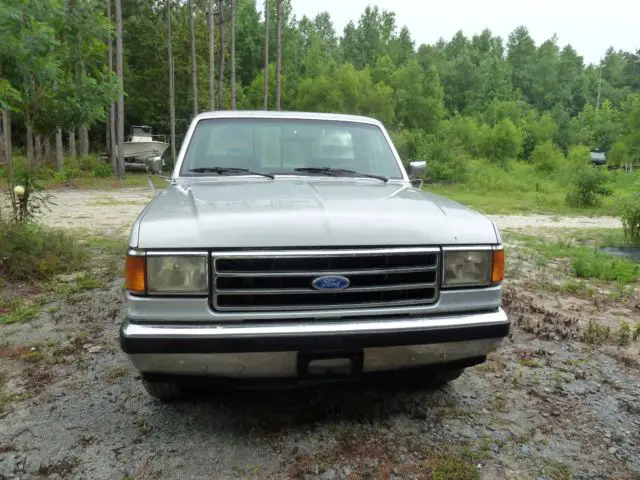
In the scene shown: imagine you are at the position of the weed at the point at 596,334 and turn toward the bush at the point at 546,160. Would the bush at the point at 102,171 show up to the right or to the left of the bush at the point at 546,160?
left

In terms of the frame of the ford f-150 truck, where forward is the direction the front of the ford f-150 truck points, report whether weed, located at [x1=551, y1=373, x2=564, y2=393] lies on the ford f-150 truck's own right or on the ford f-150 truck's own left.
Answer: on the ford f-150 truck's own left

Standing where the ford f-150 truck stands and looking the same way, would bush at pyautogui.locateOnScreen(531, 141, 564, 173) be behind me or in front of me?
behind

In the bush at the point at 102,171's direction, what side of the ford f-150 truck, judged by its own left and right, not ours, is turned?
back

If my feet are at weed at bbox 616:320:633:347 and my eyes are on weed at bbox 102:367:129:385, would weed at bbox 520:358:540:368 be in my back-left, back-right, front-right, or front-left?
front-left

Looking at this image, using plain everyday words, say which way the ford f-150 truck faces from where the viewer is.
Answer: facing the viewer

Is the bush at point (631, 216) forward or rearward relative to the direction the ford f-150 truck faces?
rearward

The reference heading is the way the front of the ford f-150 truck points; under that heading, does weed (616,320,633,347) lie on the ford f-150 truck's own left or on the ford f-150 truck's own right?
on the ford f-150 truck's own left
